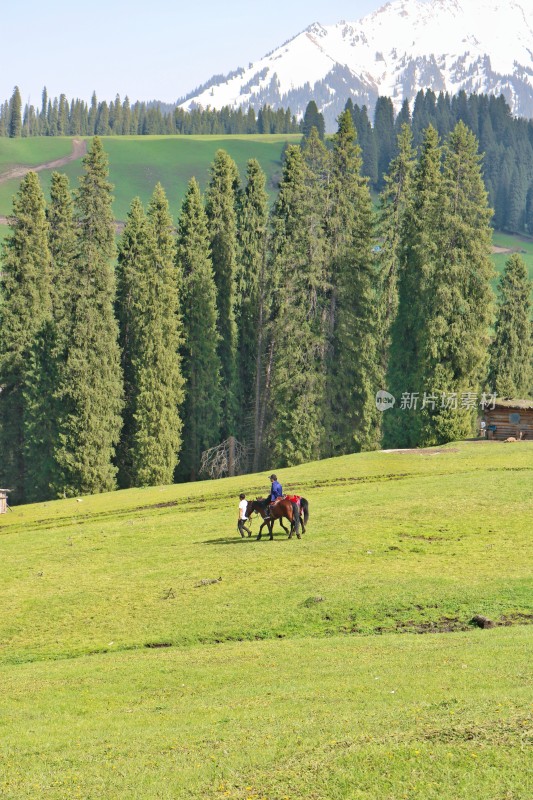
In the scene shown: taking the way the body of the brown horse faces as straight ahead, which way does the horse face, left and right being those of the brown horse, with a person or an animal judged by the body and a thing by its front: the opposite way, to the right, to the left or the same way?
the same way

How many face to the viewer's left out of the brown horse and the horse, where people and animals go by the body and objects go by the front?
2

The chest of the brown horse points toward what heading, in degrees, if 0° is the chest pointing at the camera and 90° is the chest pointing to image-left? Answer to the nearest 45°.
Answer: approximately 90°
